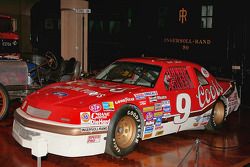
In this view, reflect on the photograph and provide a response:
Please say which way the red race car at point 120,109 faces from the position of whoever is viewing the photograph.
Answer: facing the viewer and to the left of the viewer
